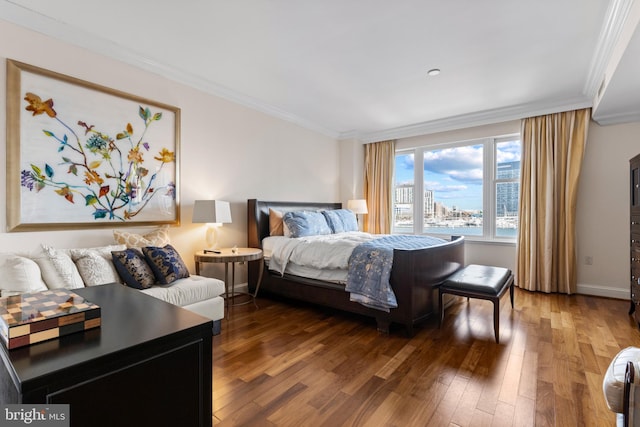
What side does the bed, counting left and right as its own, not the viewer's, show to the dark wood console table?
right

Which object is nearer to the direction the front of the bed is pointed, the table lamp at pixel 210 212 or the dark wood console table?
the dark wood console table

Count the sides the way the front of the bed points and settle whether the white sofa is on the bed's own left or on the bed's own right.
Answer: on the bed's own right

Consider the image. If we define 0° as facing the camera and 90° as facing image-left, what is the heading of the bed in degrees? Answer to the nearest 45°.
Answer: approximately 315°

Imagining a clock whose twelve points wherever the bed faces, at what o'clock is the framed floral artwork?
The framed floral artwork is roughly at 4 o'clock from the bed.

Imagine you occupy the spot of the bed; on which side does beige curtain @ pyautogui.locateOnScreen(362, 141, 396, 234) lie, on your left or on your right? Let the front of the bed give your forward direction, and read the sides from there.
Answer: on your left

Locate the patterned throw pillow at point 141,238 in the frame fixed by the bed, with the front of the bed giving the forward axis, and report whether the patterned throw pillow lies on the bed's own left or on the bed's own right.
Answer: on the bed's own right

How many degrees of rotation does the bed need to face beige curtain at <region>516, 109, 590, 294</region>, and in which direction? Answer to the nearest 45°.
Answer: approximately 90° to its left

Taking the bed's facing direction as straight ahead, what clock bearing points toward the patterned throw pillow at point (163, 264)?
The patterned throw pillow is roughly at 4 o'clock from the bed.

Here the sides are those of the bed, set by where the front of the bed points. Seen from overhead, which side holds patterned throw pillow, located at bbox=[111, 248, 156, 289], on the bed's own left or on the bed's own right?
on the bed's own right
